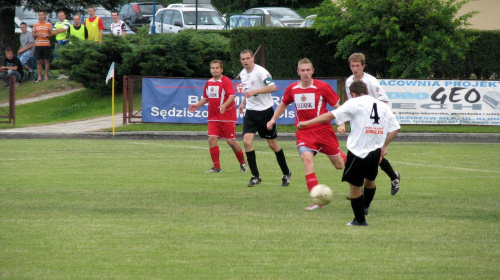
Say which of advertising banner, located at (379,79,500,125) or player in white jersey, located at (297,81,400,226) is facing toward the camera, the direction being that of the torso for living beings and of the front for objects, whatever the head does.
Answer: the advertising banner

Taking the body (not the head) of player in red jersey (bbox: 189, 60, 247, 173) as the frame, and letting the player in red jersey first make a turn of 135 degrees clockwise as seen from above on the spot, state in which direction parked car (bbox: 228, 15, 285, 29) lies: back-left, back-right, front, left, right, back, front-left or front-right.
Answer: front

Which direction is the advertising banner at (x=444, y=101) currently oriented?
toward the camera

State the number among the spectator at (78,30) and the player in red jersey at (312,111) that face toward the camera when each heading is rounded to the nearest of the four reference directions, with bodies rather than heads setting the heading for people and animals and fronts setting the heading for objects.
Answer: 2

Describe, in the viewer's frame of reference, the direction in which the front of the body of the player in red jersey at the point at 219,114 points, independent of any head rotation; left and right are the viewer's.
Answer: facing the viewer and to the left of the viewer

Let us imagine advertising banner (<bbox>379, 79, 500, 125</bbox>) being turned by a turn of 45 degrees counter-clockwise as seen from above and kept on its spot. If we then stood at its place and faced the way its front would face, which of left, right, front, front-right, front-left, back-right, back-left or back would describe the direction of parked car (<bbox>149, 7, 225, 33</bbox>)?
back

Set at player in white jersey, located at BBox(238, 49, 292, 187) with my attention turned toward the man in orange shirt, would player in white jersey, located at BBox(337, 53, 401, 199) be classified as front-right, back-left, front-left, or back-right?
back-right

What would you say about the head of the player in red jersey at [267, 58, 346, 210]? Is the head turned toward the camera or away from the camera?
toward the camera

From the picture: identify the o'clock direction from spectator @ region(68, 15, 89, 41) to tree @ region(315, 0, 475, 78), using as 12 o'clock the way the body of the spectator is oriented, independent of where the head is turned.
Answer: The tree is roughly at 10 o'clock from the spectator.

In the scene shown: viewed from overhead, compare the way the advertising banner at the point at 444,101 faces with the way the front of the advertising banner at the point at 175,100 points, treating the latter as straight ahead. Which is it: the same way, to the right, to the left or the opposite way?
the same way

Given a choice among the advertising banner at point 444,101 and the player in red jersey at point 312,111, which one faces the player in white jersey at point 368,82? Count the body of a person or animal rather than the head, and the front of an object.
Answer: the advertising banner

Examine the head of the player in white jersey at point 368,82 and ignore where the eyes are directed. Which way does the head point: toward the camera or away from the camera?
toward the camera

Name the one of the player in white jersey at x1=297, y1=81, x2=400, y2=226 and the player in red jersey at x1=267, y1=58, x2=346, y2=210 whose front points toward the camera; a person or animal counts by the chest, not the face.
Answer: the player in red jersey

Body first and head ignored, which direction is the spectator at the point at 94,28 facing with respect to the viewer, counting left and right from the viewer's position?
facing the viewer

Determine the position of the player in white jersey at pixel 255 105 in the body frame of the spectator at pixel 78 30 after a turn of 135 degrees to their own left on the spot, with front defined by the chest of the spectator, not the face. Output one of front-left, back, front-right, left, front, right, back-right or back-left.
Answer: back-right

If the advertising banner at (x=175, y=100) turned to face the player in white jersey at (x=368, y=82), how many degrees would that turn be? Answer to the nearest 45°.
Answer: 0° — it already faces them

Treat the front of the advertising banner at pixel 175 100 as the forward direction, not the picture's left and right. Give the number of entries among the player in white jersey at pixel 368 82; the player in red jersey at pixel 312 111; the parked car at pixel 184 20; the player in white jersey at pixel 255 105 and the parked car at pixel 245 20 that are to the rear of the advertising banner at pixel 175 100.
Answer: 2
